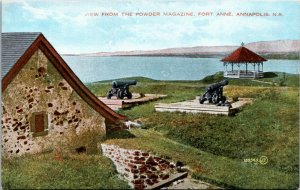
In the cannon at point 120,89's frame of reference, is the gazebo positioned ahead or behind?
ahead
